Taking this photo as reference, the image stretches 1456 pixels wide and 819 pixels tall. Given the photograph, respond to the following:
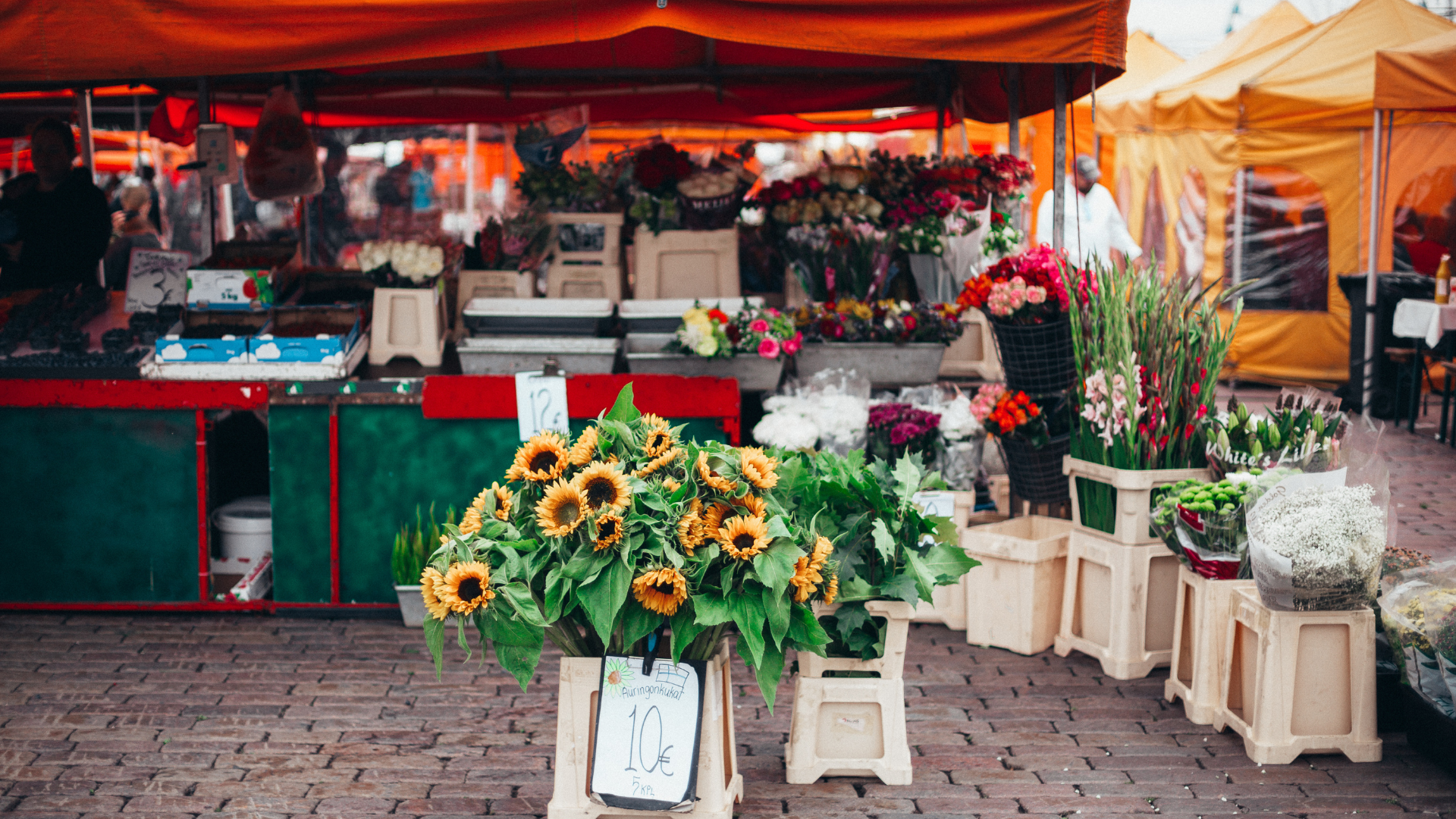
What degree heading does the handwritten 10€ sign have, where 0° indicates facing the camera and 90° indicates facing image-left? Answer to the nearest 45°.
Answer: approximately 0°

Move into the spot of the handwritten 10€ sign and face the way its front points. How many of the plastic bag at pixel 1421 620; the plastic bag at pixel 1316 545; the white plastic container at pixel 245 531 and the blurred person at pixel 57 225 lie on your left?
2

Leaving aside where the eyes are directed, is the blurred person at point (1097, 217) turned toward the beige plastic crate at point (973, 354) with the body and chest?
yes

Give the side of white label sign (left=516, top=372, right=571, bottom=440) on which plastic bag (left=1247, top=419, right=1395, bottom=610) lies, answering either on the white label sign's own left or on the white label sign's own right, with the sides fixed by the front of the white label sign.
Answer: on the white label sign's own left

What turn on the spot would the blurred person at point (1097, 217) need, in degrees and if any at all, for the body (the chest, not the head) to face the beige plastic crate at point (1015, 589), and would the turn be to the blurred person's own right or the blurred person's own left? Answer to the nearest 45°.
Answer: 0° — they already face it

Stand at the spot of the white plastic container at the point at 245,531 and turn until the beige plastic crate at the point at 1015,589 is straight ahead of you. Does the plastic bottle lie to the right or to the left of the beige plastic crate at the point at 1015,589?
left

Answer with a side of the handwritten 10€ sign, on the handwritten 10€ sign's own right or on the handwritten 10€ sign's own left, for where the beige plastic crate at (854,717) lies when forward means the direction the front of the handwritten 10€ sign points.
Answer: on the handwritten 10€ sign's own left

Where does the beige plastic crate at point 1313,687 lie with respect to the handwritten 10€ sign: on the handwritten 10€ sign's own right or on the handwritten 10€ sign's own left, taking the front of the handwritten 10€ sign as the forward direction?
on the handwritten 10€ sign's own left

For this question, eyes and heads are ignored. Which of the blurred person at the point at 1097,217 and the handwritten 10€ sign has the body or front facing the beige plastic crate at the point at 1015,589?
the blurred person

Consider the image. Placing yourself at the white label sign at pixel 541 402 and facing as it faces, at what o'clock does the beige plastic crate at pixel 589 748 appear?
The beige plastic crate is roughly at 12 o'clock from the white label sign.

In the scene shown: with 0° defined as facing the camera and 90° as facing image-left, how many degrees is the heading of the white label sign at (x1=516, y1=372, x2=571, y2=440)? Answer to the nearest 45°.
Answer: approximately 0°
